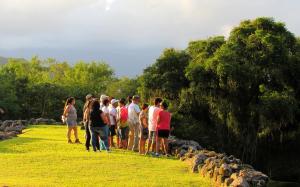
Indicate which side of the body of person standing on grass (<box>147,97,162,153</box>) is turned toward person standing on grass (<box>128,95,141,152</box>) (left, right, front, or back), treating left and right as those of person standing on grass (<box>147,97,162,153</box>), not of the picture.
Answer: left

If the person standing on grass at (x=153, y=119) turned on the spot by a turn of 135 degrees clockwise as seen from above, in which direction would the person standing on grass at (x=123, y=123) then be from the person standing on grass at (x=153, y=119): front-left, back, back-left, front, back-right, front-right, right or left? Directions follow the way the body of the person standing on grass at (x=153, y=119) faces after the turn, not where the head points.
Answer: back-right

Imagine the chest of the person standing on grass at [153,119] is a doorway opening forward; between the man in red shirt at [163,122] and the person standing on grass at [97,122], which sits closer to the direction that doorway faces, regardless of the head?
the man in red shirt

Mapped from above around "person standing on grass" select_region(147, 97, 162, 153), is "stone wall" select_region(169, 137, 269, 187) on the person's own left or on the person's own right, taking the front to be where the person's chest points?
on the person's own right

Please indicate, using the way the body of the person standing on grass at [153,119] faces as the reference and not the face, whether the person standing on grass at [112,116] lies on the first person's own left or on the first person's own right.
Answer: on the first person's own left

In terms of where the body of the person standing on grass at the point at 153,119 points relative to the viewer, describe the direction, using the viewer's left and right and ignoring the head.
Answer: facing away from the viewer and to the right of the viewer

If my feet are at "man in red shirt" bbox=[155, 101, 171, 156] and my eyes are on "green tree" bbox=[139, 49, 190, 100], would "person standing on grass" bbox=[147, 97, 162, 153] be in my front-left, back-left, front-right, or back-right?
front-left
